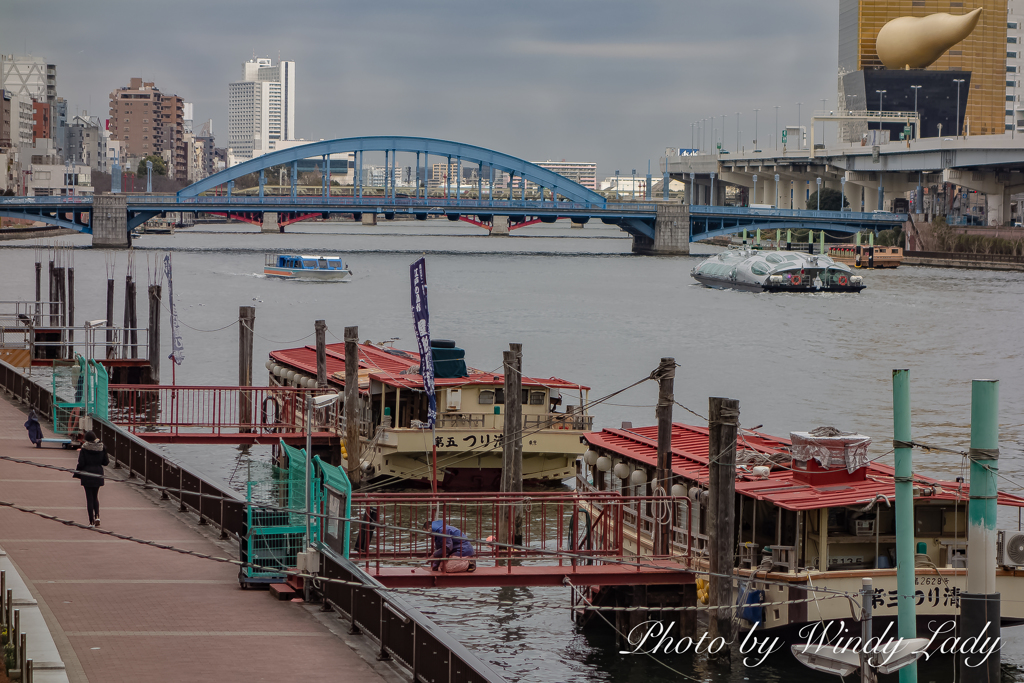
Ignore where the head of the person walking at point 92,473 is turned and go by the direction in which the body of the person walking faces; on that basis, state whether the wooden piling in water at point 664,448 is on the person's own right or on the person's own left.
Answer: on the person's own right

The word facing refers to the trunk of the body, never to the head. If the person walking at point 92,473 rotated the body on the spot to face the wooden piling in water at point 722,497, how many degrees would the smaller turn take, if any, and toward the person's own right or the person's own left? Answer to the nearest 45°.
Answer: approximately 135° to the person's own right

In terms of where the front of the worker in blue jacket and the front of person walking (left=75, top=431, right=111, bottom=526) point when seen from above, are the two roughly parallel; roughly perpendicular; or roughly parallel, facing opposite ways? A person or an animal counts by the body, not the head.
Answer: roughly perpendicular

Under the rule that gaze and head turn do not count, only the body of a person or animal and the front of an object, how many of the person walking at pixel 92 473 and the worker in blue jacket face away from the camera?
1

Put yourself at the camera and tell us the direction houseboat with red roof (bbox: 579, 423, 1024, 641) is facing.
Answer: facing away from the viewer and to the left of the viewer

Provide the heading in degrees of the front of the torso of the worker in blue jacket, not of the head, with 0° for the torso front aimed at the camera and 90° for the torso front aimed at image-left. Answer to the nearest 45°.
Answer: approximately 90°

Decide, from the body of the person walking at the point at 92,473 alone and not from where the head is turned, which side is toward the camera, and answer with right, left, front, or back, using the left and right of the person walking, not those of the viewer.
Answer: back

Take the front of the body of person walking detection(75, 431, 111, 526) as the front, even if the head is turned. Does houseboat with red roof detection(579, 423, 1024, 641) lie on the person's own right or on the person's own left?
on the person's own right

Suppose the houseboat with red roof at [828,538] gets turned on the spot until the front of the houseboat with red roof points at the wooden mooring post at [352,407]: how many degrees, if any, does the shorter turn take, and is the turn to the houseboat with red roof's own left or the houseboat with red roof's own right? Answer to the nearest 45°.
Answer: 0° — it already faces it
